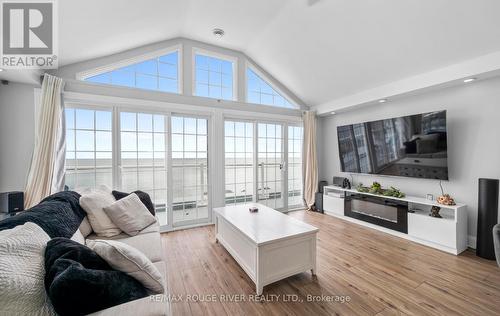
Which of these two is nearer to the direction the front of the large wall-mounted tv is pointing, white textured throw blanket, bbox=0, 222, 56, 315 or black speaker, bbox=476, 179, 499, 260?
the white textured throw blanket

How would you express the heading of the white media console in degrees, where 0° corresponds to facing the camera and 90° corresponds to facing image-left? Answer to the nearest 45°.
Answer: approximately 45°

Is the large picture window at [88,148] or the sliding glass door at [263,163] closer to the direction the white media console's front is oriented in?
the large picture window

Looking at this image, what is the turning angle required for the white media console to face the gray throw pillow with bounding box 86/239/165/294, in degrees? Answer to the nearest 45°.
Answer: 0° — it already faces it

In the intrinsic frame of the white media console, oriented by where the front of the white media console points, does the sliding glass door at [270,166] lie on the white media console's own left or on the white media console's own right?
on the white media console's own right

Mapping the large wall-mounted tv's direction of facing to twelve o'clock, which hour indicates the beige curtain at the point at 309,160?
The beige curtain is roughly at 2 o'clock from the large wall-mounted tv.

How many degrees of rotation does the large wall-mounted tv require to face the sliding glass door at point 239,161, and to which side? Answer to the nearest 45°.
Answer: approximately 45° to its right

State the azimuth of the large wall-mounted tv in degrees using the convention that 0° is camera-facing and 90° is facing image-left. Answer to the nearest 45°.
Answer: approximately 45°

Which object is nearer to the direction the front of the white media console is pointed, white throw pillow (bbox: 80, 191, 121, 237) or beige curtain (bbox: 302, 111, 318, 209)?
the white throw pillow

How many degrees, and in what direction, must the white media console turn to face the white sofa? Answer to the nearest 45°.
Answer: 0° — it already faces it

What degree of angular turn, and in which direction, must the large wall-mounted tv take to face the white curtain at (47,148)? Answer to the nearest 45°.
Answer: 0° — it already faces it
